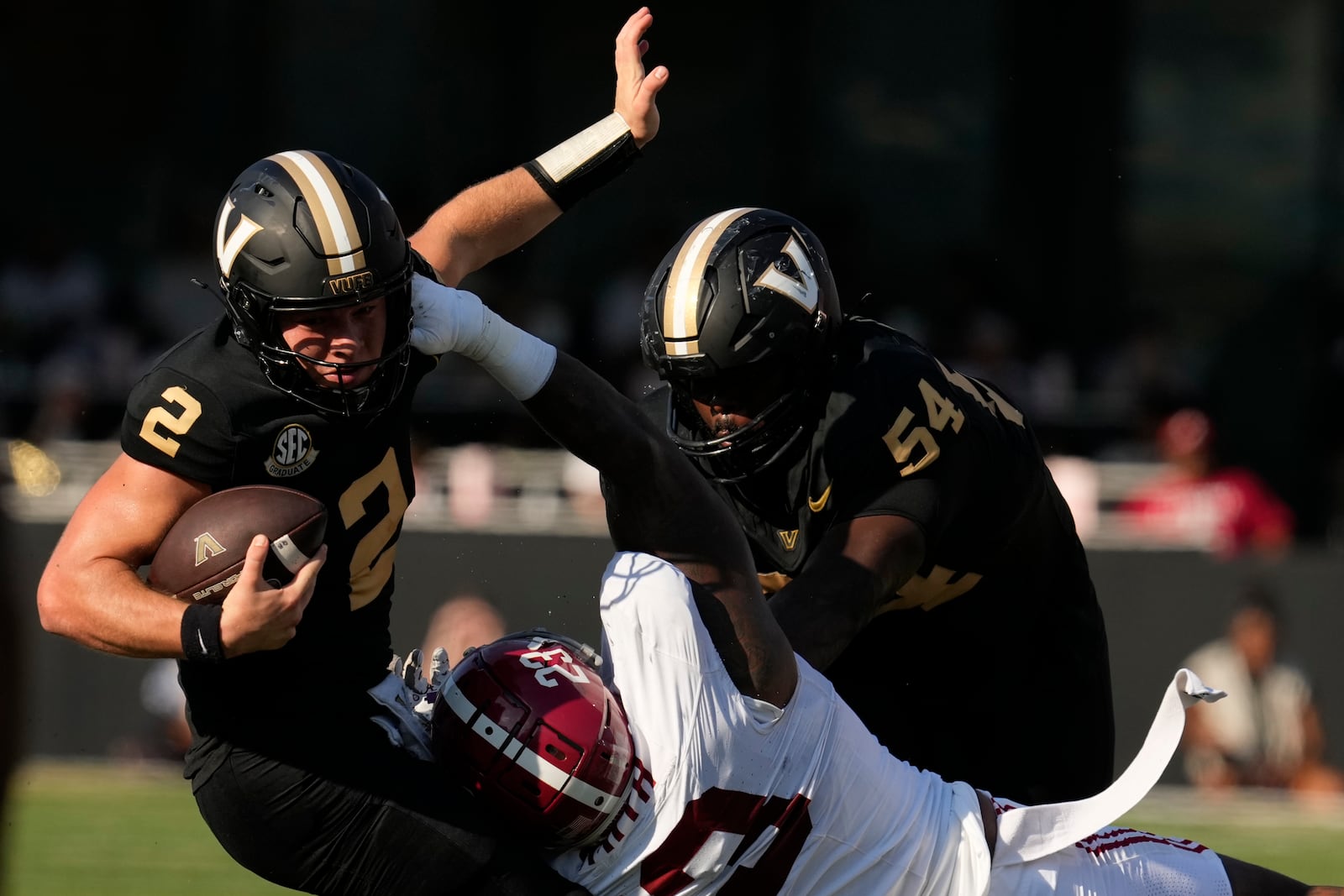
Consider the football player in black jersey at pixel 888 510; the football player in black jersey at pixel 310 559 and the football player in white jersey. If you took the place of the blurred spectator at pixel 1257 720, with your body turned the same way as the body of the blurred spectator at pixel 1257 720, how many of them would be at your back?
0

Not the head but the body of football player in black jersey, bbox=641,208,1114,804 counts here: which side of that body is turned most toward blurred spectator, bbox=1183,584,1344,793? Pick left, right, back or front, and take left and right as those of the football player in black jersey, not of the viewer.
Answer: back

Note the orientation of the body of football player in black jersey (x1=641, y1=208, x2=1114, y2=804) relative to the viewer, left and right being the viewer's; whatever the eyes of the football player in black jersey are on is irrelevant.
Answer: facing the viewer and to the left of the viewer

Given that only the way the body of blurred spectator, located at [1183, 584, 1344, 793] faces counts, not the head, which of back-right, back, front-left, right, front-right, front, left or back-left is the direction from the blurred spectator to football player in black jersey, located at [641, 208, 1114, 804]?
front

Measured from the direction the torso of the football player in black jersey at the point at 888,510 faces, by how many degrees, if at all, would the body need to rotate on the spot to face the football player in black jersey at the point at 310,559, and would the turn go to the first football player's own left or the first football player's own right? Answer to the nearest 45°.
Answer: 0° — they already face them

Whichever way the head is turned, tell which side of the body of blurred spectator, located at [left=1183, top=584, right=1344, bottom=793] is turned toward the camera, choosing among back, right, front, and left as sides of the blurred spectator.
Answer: front

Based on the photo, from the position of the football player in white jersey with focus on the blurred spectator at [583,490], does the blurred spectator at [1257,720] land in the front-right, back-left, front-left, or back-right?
front-right

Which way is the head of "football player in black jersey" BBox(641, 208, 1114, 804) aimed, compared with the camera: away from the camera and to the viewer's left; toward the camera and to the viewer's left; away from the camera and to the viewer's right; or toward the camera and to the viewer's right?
toward the camera and to the viewer's left

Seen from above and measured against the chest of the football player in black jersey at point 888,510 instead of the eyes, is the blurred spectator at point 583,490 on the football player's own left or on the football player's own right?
on the football player's own right

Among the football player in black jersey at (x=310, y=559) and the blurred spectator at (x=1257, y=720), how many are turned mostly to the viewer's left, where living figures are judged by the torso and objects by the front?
0

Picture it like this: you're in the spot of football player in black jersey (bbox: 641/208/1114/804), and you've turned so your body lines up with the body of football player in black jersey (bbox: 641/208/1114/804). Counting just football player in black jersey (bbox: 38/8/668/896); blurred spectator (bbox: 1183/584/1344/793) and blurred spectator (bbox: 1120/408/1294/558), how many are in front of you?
1

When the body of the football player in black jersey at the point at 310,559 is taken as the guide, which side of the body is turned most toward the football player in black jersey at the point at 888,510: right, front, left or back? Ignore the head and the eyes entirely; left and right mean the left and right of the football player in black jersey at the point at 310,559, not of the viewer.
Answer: left

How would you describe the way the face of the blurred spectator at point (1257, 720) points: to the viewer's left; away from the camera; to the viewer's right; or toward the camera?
toward the camera

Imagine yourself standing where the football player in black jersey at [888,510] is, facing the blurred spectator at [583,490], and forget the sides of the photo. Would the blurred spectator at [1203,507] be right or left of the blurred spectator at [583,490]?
right

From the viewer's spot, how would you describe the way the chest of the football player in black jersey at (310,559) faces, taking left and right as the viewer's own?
facing the viewer and to the right of the viewer

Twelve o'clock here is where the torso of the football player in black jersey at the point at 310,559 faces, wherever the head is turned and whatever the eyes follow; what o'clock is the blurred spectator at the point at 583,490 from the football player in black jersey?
The blurred spectator is roughly at 8 o'clock from the football player in black jersey.

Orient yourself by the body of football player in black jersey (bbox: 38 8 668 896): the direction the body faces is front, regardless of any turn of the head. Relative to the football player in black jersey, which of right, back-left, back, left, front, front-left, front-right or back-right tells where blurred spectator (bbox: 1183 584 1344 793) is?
left

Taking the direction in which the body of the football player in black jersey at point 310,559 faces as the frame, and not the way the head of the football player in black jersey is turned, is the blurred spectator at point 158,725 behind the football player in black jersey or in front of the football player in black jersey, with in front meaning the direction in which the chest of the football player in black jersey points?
behind
